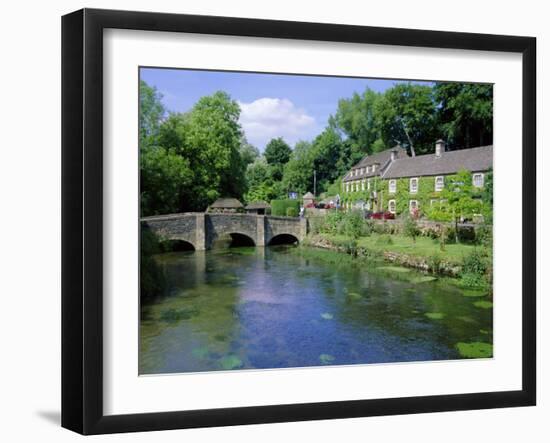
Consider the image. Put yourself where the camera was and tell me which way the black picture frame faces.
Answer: facing the viewer and to the right of the viewer
